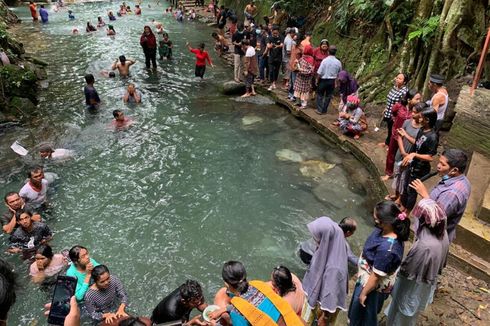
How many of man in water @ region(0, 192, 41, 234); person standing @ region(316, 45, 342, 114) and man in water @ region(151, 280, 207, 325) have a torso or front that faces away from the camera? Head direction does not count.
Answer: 1

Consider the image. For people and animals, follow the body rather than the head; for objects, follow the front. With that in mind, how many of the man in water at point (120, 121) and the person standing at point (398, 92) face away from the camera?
0

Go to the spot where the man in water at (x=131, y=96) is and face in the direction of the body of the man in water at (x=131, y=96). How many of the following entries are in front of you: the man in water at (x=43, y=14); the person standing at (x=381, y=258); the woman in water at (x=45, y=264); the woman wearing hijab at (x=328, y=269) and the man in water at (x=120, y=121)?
4

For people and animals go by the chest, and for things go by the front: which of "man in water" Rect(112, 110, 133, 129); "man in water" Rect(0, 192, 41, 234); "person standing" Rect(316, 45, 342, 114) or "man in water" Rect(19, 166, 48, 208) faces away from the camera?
the person standing

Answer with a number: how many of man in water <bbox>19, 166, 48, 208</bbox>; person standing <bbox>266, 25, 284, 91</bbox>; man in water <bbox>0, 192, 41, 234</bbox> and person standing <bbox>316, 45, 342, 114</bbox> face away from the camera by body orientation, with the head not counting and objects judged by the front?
1

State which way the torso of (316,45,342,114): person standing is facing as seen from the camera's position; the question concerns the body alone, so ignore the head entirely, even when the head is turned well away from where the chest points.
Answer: away from the camera

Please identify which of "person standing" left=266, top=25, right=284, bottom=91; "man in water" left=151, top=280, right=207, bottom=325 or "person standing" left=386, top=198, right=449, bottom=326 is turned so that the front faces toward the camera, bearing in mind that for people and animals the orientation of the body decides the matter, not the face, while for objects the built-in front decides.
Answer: "person standing" left=266, top=25, right=284, bottom=91

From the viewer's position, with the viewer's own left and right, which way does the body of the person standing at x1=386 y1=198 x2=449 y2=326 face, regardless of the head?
facing away from the viewer and to the left of the viewer

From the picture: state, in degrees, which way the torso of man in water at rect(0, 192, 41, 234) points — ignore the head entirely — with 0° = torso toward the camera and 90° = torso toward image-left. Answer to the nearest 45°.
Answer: approximately 315°

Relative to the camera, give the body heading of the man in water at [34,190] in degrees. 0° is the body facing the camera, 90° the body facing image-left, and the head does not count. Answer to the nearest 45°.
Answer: approximately 315°

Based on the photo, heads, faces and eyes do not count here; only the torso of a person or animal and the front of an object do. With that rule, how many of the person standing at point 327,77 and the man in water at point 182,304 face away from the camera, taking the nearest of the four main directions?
1

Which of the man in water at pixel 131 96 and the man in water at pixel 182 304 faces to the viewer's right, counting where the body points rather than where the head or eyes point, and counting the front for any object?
the man in water at pixel 182 304
